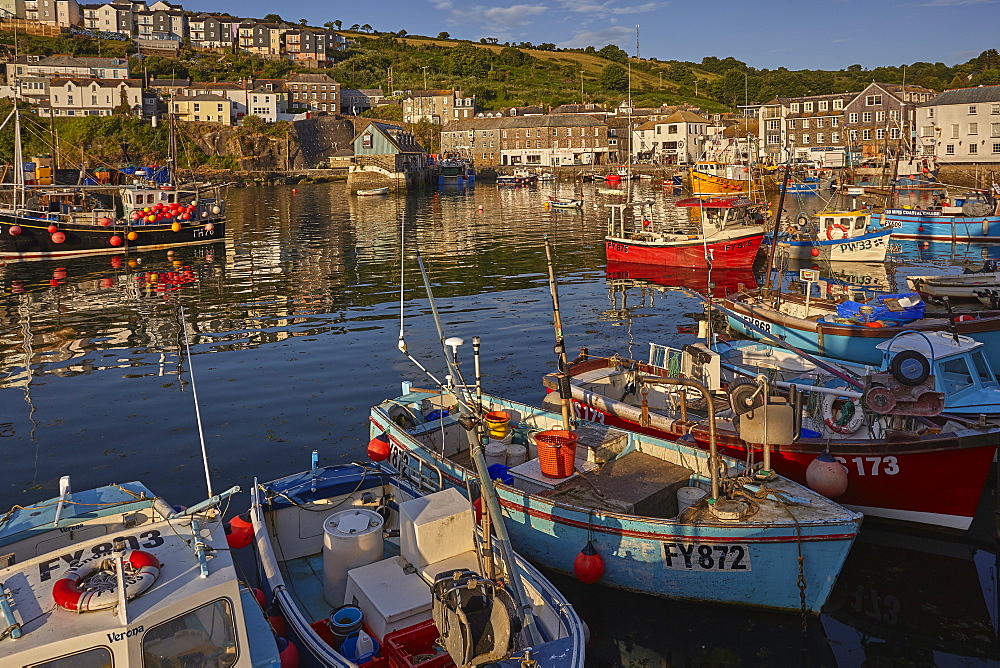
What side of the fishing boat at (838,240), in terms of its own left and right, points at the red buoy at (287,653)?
right

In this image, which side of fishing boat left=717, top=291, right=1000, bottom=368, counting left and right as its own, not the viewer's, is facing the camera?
left

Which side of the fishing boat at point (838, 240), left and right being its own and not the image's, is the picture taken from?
right

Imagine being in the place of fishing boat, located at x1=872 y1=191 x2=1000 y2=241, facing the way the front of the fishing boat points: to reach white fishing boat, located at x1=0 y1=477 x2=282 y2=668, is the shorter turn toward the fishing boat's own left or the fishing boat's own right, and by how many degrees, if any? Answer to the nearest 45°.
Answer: approximately 90° to the fishing boat's own left

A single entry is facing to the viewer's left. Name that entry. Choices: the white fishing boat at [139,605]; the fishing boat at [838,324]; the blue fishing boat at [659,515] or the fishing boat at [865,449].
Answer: the fishing boat at [838,324]

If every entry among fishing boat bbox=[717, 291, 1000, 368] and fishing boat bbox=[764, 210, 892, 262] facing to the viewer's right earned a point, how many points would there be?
1

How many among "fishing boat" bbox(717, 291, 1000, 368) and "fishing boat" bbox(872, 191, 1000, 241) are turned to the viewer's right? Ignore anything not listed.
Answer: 0

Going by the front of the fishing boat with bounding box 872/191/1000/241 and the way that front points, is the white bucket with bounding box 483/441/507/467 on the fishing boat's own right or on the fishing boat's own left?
on the fishing boat's own left
